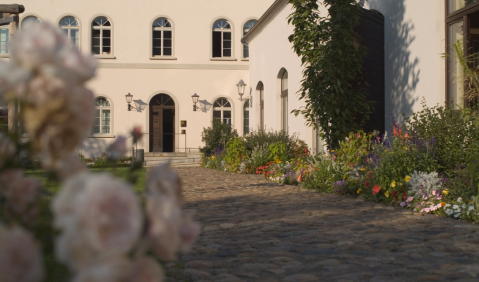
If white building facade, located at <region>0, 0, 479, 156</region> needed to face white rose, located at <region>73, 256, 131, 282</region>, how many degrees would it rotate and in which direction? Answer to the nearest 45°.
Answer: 0° — it already faces it

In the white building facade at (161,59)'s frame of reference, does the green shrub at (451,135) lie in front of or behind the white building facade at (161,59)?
in front

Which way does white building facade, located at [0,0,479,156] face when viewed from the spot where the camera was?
facing the viewer

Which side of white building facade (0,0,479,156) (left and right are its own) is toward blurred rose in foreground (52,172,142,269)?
front

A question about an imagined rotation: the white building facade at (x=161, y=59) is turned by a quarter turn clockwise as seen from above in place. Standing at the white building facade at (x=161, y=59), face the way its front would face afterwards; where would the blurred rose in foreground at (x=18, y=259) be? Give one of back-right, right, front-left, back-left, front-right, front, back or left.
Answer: left

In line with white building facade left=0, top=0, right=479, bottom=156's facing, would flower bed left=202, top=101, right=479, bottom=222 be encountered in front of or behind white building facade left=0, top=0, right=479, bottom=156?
in front

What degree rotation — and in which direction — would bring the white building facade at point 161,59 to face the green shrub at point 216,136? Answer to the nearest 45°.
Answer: approximately 45° to its left
